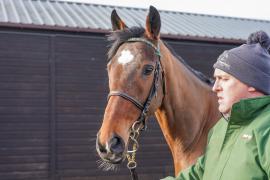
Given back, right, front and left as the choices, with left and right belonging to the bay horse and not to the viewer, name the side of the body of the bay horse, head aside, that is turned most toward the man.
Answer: left

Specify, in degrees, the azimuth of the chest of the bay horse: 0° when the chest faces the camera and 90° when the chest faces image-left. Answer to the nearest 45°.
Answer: approximately 45°

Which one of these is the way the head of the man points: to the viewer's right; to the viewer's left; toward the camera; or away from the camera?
to the viewer's left

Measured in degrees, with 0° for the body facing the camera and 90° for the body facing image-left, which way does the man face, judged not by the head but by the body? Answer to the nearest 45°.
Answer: approximately 45°
